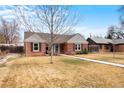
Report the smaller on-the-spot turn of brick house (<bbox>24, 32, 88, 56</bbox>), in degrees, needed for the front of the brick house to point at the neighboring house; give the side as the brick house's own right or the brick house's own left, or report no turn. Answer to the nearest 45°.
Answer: approximately 135° to the brick house's own left

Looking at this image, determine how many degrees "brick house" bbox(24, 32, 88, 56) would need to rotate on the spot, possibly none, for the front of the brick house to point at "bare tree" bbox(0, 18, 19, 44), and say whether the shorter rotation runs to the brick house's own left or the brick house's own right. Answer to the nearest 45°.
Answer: approximately 135° to the brick house's own right

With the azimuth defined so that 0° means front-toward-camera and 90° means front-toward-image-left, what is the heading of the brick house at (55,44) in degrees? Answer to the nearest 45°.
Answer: approximately 0°

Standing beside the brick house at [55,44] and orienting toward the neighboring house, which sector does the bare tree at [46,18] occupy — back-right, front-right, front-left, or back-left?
back-right

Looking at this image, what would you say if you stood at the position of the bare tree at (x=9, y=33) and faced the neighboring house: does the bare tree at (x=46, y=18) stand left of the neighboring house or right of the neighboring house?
right

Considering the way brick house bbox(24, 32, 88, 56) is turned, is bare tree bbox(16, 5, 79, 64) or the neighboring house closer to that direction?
the bare tree

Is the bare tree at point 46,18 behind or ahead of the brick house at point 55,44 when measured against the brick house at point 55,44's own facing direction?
ahead

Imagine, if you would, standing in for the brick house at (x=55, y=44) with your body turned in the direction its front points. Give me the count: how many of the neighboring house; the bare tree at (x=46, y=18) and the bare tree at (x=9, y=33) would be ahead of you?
1
